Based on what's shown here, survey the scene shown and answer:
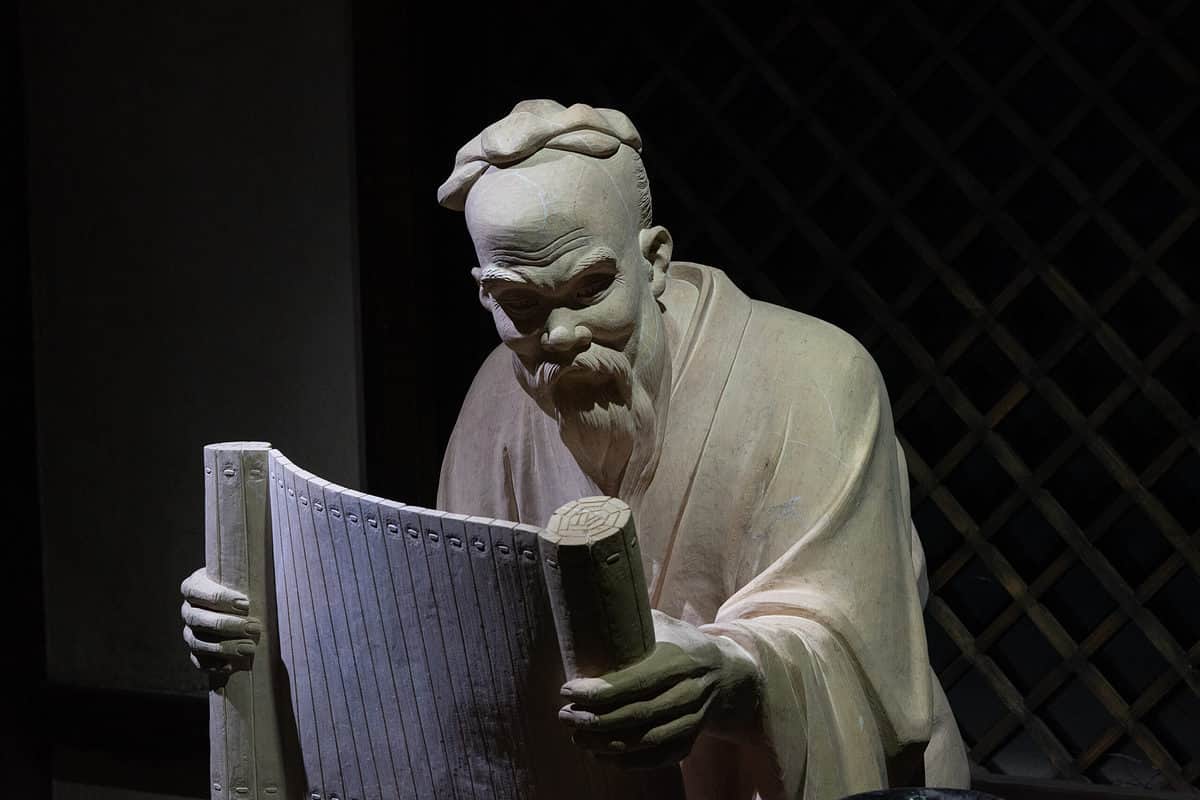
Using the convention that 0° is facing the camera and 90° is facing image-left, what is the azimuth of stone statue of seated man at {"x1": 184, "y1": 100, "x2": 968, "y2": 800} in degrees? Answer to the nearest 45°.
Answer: approximately 45°
